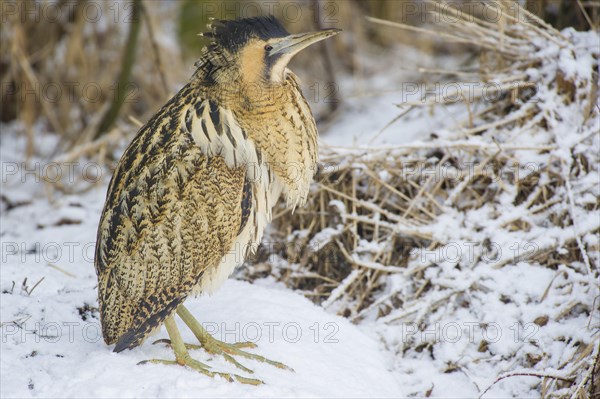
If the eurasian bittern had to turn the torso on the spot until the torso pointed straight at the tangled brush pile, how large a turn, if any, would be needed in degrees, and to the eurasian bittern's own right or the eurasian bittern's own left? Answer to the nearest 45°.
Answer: approximately 45° to the eurasian bittern's own left

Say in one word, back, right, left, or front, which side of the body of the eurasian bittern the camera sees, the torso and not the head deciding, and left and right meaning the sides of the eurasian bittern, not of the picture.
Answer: right
